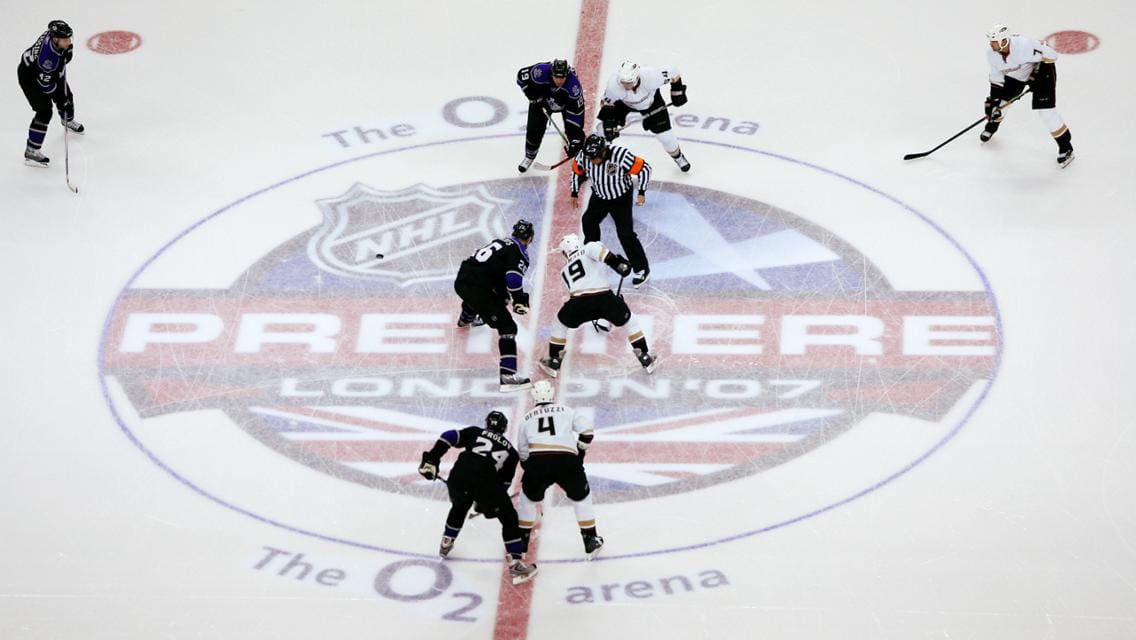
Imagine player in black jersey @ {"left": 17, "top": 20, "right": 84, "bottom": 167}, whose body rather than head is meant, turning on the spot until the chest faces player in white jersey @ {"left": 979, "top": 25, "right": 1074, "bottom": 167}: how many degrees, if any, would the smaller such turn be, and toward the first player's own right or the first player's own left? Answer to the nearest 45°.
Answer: approximately 45° to the first player's own right

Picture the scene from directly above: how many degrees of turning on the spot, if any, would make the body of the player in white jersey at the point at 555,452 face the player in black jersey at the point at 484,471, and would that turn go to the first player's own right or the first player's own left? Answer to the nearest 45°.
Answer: approximately 90° to the first player's own left

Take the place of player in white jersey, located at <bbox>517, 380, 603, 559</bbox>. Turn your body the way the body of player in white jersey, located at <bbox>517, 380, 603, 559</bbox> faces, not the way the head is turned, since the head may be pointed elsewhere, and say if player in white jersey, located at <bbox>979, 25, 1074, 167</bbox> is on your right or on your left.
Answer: on your right

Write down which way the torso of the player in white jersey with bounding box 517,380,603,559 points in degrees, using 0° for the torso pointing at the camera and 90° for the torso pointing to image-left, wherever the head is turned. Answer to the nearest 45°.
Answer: approximately 180°

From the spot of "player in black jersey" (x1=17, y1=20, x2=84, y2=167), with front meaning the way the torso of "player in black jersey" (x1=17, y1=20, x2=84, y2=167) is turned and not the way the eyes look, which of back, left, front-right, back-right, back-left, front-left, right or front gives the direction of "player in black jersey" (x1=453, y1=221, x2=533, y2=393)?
front-right

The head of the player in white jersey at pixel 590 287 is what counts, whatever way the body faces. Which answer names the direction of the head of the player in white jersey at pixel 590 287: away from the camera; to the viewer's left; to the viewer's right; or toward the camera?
away from the camera

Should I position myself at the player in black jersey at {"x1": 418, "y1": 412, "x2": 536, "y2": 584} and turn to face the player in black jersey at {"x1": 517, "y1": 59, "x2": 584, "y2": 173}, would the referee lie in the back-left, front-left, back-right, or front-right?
front-right

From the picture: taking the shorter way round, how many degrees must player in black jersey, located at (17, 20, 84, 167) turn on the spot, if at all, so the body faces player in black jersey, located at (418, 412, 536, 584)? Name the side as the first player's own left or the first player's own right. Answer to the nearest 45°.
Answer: approximately 45° to the first player's own right

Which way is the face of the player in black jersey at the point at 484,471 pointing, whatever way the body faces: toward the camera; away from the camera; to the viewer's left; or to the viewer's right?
away from the camera

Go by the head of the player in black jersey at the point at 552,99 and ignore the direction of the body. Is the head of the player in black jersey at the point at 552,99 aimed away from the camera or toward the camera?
toward the camera

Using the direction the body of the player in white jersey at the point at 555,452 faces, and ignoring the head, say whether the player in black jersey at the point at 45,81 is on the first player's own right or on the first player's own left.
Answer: on the first player's own left

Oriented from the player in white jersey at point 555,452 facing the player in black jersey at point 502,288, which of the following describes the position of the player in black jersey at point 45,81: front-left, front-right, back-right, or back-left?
front-left

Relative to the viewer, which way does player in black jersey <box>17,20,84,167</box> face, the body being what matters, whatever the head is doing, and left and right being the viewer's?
facing to the right of the viewer

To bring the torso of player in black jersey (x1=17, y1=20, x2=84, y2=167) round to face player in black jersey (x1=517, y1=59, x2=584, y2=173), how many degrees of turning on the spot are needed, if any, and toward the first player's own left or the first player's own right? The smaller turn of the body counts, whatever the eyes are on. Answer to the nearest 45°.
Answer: approximately 45° to the first player's own right

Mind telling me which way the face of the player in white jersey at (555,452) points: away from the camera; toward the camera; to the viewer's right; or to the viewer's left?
away from the camera
